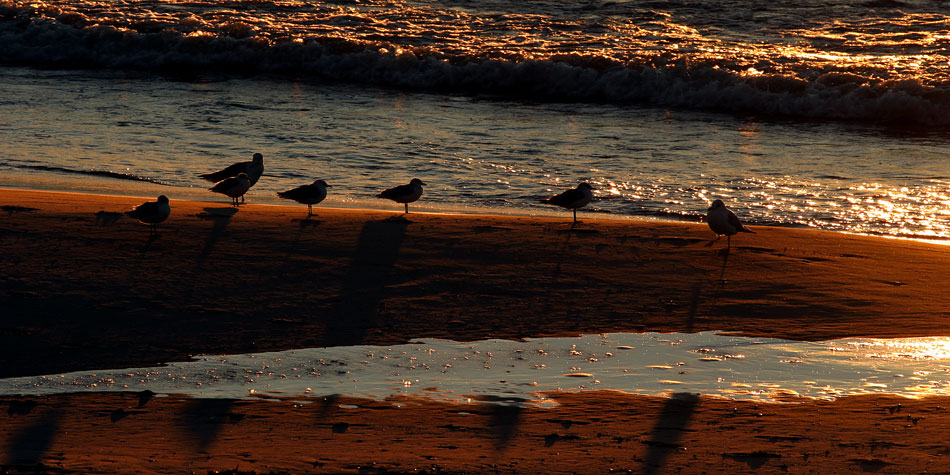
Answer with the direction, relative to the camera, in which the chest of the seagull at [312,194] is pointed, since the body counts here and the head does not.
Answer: to the viewer's right

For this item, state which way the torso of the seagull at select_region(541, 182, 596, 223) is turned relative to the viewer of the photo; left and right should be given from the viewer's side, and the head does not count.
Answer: facing to the right of the viewer

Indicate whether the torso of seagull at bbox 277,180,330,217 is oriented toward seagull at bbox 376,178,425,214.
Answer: yes

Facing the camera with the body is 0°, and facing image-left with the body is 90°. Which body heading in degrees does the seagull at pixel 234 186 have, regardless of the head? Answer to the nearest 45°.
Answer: approximately 270°

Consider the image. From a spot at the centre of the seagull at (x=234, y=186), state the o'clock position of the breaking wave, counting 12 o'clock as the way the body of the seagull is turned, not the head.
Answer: The breaking wave is roughly at 10 o'clock from the seagull.

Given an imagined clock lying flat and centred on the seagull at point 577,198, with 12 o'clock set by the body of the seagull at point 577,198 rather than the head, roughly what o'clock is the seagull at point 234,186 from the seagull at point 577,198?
the seagull at point 234,186 is roughly at 6 o'clock from the seagull at point 577,198.

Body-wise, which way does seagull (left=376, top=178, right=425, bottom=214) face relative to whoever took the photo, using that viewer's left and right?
facing to the right of the viewer

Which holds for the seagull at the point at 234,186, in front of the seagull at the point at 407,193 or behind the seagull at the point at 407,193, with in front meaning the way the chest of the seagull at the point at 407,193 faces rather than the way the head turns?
behind

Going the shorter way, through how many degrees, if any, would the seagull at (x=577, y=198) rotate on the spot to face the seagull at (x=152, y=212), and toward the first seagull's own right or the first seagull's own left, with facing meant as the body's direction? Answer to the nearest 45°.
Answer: approximately 135° to the first seagull's own right

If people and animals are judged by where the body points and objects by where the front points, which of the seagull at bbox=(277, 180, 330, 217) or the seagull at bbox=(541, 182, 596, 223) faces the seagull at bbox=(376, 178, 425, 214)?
the seagull at bbox=(277, 180, 330, 217)

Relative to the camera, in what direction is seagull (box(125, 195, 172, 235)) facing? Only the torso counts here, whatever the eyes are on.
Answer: to the viewer's right

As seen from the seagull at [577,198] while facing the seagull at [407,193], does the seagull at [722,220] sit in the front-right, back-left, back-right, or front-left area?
back-left

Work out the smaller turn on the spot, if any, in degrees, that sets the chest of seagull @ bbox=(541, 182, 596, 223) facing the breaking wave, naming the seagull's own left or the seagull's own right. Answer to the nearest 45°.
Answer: approximately 90° to the seagull's own left

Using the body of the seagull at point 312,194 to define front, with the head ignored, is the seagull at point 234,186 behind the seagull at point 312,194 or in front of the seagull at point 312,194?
behind

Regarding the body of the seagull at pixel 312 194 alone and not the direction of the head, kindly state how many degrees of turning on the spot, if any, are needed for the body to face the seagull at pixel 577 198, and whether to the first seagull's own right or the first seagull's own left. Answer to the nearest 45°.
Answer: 0° — it already faces it
